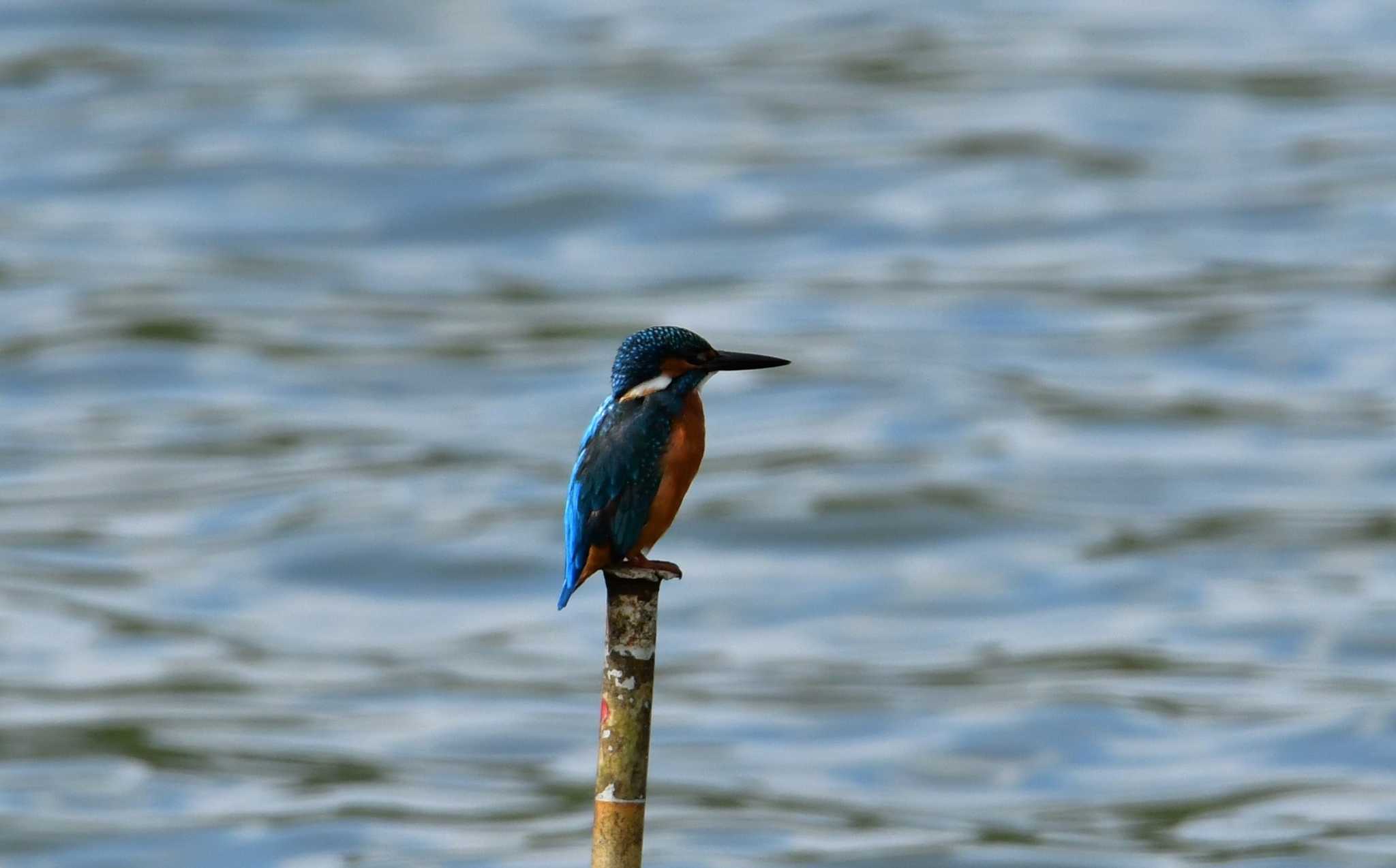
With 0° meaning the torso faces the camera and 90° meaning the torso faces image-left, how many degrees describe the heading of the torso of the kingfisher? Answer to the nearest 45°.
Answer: approximately 270°
